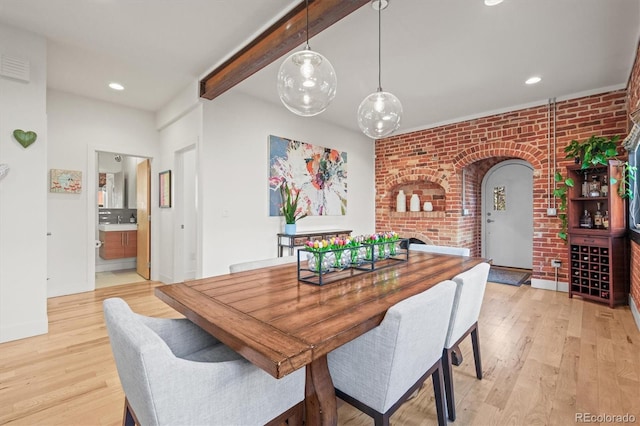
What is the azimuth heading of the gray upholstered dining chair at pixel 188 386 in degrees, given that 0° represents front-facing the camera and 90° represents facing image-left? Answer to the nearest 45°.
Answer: approximately 225°

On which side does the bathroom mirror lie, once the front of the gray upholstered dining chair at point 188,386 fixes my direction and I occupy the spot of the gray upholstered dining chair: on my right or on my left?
on my left

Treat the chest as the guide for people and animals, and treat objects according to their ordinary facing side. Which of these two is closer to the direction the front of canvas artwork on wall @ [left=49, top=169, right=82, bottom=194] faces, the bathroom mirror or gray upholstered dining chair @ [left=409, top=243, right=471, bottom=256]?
the gray upholstered dining chair

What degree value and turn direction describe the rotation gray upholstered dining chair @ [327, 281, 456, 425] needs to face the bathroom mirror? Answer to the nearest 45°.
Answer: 0° — it already faces it

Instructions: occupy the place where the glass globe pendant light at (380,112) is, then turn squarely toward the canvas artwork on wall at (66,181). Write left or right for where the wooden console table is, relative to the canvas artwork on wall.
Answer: right

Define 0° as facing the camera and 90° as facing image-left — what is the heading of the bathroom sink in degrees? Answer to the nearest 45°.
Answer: approximately 0°

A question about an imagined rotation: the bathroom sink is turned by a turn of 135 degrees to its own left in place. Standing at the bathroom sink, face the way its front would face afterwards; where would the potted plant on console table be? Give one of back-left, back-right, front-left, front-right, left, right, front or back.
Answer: right

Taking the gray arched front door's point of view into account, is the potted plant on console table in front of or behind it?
in front

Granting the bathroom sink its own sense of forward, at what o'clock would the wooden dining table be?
The wooden dining table is roughly at 12 o'clock from the bathroom sink.

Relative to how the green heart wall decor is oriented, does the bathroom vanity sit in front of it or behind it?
behind

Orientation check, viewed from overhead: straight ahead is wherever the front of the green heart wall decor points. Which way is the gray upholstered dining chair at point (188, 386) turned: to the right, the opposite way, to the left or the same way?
to the left

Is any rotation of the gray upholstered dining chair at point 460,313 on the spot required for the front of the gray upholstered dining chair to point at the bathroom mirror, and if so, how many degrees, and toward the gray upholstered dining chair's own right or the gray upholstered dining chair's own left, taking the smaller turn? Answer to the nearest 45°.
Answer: approximately 45° to the gray upholstered dining chair's own left
